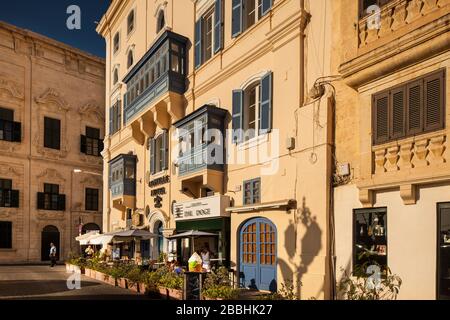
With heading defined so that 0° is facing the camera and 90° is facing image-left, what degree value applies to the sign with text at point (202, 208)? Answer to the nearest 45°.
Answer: approximately 45°

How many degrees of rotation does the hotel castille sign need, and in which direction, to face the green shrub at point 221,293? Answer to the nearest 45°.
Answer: approximately 45° to its left

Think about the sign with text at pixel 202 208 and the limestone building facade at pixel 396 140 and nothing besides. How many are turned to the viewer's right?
0

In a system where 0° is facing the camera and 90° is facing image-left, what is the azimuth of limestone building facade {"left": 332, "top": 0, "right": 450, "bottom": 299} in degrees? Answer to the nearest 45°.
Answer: approximately 45°

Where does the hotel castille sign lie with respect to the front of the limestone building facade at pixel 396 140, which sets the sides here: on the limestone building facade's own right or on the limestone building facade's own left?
on the limestone building facade's own right

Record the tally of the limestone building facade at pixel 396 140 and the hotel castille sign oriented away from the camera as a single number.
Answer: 0

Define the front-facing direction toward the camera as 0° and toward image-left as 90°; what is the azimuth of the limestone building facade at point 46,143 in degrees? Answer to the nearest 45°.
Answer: approximately 315°

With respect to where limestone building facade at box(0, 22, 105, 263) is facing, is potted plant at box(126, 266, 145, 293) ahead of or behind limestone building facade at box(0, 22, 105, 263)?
ahead

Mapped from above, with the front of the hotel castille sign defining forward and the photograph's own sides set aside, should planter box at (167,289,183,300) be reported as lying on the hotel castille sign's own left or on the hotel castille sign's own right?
on the hotel castille sign's own left

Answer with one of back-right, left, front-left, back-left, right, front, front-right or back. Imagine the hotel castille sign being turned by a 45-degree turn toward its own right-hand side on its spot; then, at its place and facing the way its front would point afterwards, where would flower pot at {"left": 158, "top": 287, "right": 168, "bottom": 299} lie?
left
